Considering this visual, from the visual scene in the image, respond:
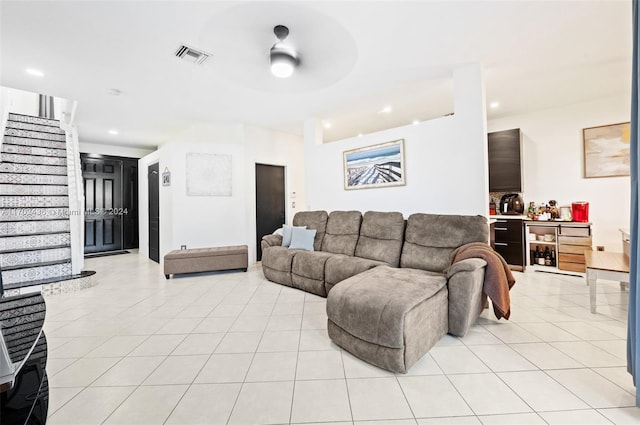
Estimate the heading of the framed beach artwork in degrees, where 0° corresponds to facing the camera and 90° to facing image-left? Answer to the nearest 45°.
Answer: approximately 45°

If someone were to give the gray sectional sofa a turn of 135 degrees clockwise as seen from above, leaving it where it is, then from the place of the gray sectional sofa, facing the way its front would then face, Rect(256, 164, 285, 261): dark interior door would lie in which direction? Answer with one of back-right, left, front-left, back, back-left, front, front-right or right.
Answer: front-left

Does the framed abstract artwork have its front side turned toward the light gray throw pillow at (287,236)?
no

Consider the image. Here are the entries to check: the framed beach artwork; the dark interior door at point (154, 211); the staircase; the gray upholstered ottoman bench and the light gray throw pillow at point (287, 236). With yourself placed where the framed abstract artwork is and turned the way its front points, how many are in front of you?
5

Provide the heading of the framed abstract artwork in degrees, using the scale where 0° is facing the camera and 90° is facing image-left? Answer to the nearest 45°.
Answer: approximately 45°

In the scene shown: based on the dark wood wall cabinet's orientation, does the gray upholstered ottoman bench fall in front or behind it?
in front

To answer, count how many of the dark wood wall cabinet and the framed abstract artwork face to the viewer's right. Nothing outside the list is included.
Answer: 0

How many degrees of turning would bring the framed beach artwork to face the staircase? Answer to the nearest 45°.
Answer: approximately 45° to its right

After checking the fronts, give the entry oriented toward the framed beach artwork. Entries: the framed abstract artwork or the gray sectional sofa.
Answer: the framed abstract artwork
